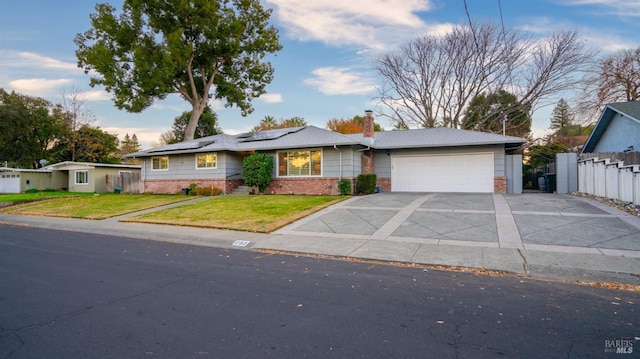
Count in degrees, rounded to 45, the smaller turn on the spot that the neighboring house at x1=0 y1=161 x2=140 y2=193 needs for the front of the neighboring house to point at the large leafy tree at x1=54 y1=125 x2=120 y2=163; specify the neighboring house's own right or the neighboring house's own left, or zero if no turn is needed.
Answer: approximately 180°

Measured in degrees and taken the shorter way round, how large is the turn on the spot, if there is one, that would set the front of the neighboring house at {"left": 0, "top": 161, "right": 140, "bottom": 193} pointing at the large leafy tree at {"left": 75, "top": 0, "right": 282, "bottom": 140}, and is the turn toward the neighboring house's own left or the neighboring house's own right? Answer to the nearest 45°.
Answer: approximately 135° to the neighboring house's own left

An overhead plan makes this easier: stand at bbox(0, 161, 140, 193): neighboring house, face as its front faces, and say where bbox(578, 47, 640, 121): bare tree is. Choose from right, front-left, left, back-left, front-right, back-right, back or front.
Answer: front-left

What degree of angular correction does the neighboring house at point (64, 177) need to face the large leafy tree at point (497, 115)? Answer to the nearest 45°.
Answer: approximately 45° to its left

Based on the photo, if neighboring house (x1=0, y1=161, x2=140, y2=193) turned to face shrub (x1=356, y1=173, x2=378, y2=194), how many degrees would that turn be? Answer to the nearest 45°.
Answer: approximately 45° to its left

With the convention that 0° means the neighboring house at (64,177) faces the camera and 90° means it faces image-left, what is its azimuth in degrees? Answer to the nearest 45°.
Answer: approximately 0°

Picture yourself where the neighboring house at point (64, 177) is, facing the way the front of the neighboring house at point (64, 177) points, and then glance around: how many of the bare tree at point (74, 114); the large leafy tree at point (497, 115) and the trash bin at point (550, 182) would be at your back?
1

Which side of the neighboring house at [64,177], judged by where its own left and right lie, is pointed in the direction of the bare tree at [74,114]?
back
